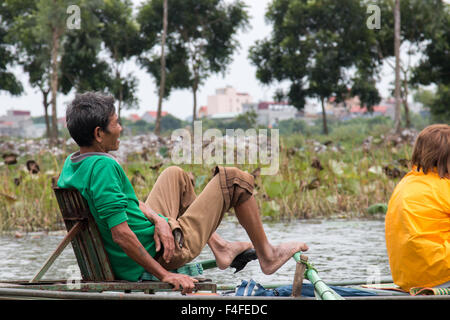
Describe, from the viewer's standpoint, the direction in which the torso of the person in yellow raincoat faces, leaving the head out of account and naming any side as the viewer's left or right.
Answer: facing away from the viewer and to the right of the viewer

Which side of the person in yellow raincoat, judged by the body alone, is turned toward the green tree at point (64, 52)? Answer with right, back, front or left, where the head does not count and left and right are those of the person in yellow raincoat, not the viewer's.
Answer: left

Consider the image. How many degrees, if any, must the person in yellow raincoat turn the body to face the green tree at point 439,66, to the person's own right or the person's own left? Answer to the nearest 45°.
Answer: approximately 45° to the person's own left

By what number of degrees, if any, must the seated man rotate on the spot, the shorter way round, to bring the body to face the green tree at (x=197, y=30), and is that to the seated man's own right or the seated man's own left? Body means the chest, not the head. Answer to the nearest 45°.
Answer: approximately 90° to the seated man's own left

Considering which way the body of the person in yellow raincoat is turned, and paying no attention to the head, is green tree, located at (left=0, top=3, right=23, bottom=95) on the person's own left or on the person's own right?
on the person's own left

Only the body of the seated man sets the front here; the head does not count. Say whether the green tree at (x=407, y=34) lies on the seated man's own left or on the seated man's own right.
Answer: on the seated man's own left

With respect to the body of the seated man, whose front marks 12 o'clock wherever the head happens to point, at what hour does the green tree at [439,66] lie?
The green tree is roughly at 10 o'clock from the seated man.

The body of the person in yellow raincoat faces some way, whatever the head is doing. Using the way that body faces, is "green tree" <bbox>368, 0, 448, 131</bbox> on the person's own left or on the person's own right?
on the person's own left

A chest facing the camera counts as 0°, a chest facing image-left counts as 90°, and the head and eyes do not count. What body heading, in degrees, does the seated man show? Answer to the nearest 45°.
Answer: approximately 270°

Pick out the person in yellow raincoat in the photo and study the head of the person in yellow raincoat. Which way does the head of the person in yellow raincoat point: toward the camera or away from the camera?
away from the camera

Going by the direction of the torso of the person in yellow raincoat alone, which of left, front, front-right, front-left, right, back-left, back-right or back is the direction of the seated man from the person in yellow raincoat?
back-left
